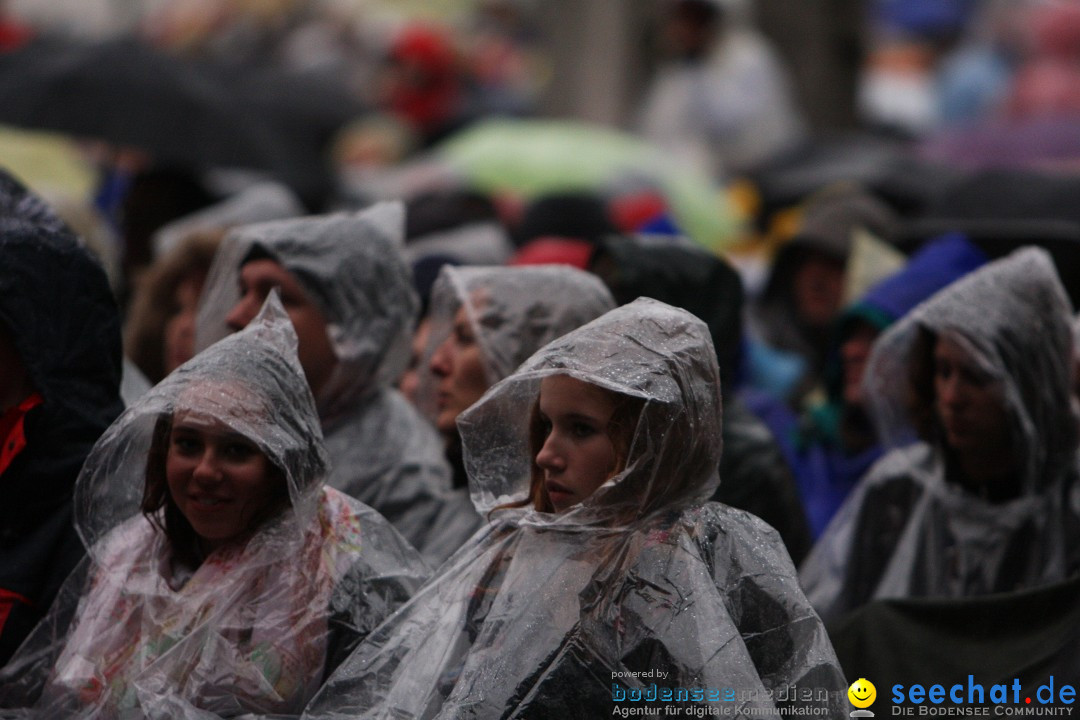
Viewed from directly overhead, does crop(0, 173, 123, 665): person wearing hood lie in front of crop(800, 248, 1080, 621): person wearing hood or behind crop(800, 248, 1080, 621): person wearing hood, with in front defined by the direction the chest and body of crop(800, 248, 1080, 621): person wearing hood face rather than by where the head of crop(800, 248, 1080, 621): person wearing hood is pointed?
in front

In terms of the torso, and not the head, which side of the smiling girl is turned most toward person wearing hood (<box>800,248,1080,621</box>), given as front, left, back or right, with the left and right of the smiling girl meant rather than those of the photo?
left

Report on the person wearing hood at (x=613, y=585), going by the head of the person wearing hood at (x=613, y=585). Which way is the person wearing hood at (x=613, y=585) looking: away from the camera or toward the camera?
toward the camera

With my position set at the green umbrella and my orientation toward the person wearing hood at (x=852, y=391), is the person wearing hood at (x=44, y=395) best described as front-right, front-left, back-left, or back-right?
front-right

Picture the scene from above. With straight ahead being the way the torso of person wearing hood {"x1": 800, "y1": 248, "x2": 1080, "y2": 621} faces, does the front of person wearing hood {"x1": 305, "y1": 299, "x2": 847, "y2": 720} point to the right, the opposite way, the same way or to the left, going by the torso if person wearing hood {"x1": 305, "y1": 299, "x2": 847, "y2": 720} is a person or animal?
the same way

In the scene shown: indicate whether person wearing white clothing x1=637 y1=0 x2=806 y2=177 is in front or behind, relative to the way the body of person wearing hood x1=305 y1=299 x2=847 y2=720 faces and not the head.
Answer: behind

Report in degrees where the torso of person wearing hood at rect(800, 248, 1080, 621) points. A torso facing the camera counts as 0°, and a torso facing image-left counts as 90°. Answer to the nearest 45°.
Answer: approximately 45°

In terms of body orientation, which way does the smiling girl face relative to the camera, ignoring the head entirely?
toward the camera

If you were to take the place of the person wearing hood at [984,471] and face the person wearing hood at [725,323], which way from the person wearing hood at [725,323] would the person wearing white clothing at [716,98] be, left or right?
right
